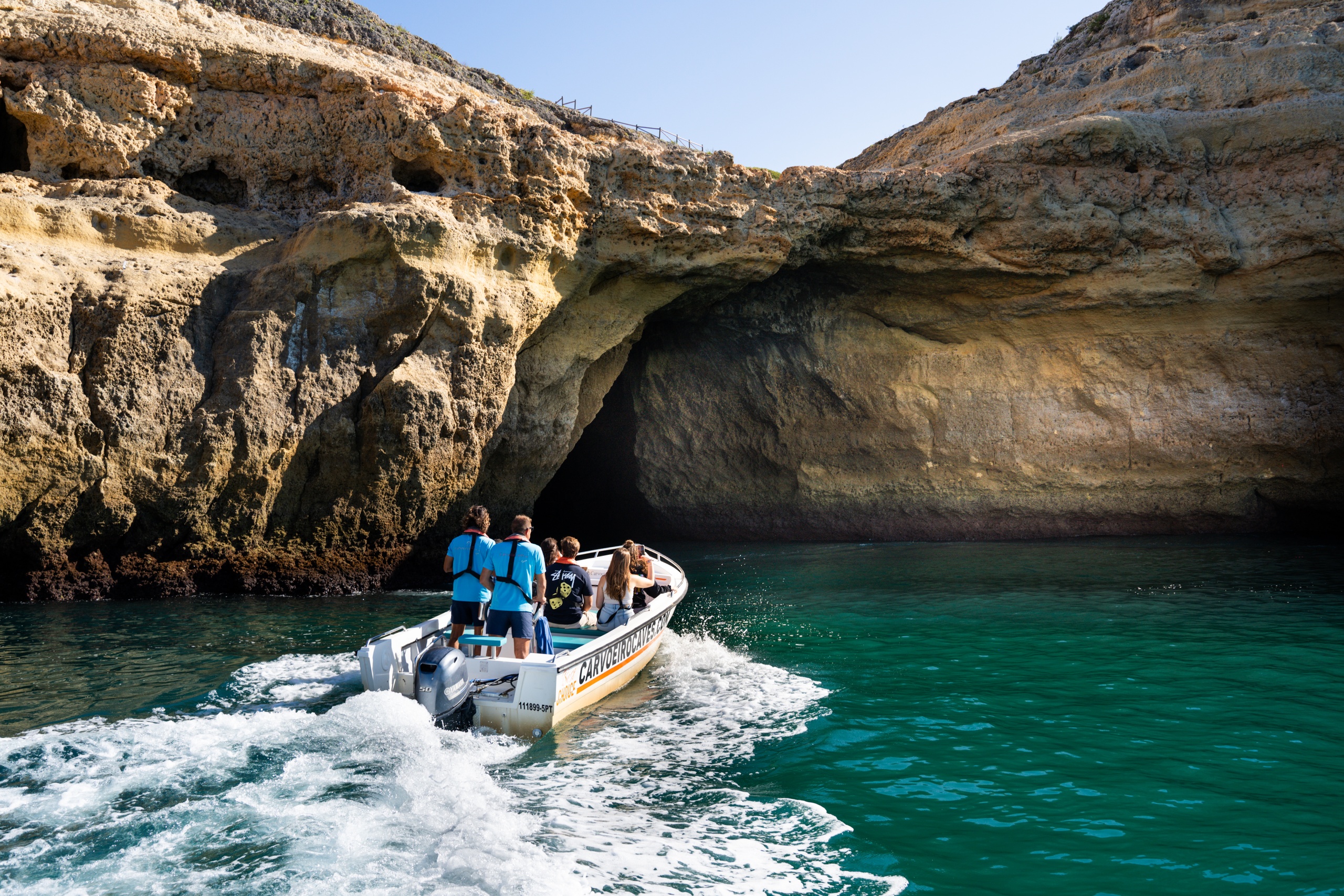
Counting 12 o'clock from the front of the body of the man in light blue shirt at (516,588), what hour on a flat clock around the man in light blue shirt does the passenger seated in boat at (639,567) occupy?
The passenger seated in boat is roughly at 1 o'clock from the man in light blue shirt.

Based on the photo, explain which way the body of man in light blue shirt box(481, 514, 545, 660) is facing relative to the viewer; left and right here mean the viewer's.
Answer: facing away from the viewer

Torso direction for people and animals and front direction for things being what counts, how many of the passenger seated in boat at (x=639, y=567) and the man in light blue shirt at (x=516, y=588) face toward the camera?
0

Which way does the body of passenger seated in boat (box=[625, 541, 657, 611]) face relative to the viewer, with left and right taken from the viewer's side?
facing away from the viewer and to the right of the viewer

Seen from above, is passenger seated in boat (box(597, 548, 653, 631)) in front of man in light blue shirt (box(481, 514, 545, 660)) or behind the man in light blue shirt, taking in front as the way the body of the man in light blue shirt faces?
in front

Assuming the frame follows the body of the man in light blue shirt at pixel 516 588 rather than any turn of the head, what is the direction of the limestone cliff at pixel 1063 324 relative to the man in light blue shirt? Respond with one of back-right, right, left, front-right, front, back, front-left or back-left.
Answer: front-right

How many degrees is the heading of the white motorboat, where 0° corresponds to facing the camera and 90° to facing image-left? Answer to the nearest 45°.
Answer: approximately 225°

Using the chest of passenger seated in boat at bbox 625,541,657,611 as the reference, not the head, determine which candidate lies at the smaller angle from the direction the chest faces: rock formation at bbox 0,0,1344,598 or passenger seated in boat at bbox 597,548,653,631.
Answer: the rock formation

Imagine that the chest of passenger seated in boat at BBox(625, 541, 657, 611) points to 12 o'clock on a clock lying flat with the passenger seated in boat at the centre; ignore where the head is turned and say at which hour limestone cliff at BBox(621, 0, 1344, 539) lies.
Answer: The limestone cliff is roughly at 12 o'clock from the passenger seated in boat.

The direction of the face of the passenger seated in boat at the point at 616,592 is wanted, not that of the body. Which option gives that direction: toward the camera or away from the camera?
away from the camera

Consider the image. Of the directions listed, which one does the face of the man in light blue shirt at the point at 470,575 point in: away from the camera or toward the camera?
away from the camera

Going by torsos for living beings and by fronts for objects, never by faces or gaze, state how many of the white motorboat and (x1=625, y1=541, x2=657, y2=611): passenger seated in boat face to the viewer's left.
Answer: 0

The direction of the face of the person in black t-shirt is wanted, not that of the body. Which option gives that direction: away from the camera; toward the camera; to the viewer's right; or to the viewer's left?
away from the camera
